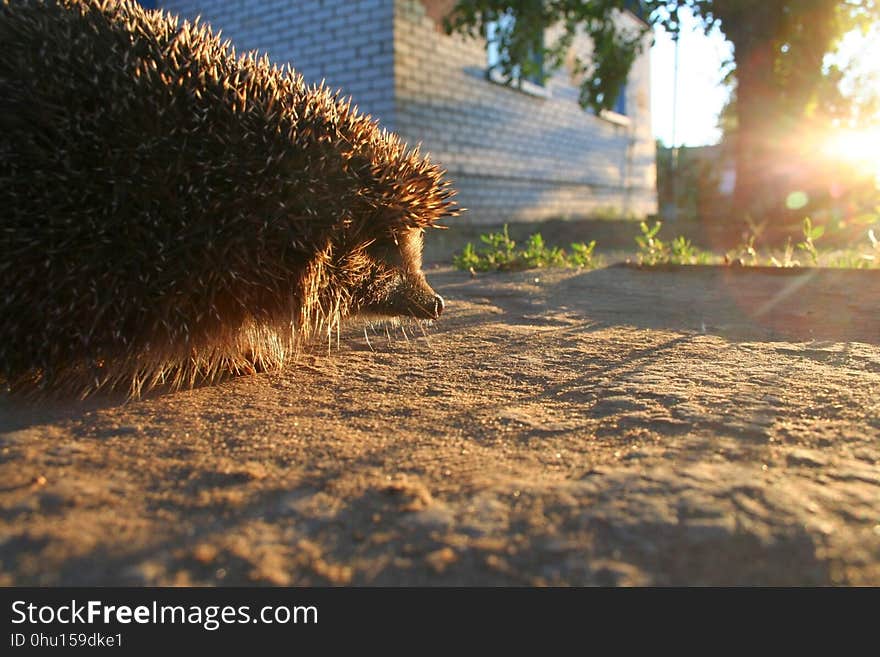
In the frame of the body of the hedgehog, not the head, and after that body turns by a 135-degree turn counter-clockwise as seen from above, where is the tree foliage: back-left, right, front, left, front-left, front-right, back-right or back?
right

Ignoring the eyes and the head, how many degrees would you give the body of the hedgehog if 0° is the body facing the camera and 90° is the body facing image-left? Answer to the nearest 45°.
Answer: approximately 270°
